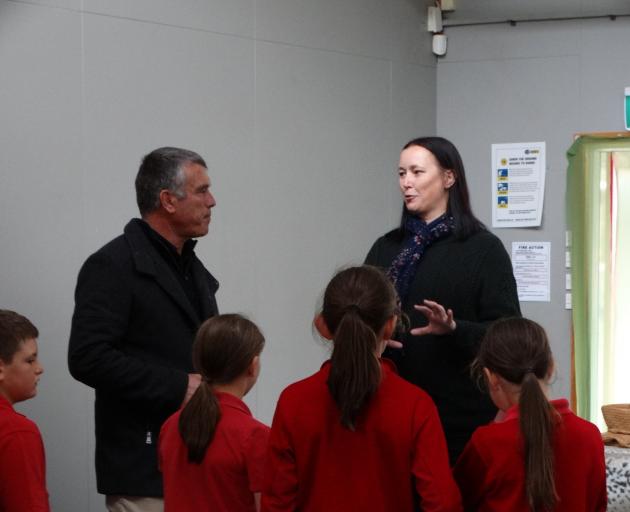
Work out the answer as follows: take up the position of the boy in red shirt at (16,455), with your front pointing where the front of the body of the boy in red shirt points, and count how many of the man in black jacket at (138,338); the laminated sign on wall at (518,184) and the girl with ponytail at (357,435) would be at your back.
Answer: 0

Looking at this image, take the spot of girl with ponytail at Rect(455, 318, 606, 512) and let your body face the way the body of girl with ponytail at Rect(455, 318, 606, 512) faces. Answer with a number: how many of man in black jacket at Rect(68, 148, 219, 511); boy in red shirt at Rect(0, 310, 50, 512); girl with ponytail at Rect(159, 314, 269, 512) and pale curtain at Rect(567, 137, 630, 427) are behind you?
0

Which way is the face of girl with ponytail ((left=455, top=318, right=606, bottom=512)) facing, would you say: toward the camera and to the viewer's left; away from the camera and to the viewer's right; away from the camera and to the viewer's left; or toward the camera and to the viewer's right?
away from the camera and to the viewer's left

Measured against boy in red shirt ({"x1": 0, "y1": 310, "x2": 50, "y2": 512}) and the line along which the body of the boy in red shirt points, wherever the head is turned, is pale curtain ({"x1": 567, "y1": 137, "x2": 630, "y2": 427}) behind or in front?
in front

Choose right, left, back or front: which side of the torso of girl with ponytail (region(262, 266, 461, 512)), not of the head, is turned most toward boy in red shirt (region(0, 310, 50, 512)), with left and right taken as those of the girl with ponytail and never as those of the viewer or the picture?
left

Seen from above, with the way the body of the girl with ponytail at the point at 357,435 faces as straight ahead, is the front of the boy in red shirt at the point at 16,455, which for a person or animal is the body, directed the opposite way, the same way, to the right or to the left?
to the right

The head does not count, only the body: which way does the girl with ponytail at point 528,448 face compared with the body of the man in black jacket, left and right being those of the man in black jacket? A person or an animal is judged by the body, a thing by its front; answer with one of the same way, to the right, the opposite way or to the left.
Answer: to the left

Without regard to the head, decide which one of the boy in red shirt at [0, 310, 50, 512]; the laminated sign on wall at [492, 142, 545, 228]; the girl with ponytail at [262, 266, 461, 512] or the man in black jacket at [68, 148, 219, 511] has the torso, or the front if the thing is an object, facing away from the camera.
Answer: the girl with ponytail

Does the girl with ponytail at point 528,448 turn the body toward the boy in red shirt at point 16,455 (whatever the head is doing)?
no

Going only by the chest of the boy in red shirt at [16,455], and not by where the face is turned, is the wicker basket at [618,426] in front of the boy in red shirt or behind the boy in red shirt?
in front

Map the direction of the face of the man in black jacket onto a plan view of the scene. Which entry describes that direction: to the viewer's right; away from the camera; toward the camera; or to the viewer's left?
to the viewer's right

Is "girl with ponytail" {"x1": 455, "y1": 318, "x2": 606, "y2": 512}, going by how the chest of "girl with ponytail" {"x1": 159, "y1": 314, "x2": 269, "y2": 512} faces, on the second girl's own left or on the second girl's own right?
on the second girl's own right

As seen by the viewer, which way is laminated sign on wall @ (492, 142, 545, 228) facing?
toward the camera

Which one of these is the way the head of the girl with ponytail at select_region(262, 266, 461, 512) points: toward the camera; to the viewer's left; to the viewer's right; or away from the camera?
away from the camera

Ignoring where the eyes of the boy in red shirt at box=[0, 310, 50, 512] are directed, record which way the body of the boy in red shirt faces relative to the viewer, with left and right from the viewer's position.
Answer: facing to the right of the viewer
